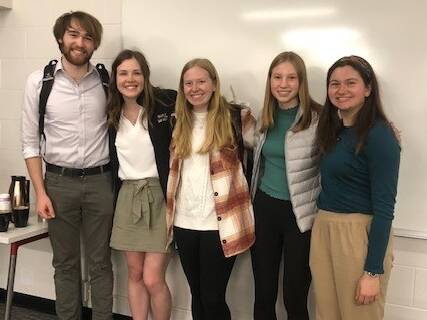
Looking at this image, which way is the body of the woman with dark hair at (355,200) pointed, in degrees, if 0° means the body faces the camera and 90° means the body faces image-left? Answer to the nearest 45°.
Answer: approximately 45°

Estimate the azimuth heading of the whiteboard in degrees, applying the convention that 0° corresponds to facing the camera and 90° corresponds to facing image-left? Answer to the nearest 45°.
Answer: approximately 0°

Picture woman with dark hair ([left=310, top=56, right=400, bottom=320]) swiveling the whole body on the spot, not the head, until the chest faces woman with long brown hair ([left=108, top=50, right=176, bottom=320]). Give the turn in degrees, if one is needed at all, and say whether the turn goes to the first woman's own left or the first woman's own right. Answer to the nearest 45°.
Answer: approximately 45° to the first woman's own right

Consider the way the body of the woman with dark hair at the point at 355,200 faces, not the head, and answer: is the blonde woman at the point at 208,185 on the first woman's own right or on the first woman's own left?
on the first woman's own right

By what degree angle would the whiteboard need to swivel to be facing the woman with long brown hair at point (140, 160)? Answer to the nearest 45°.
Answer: approximately 90° to its right

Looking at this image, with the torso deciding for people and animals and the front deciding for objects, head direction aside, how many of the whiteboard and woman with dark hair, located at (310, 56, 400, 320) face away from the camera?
0
